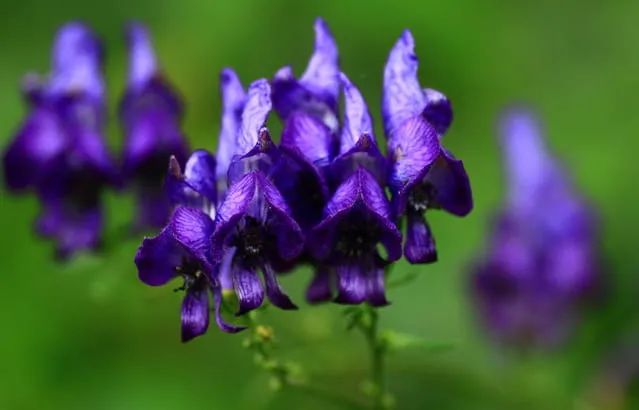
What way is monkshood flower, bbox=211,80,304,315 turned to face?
toward the camera

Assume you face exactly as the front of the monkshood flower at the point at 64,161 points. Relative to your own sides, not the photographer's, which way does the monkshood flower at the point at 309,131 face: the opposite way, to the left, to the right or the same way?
the same way

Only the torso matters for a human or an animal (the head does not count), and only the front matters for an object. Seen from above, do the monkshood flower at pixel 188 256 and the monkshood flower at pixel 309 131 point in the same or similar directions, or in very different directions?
same or similar directions

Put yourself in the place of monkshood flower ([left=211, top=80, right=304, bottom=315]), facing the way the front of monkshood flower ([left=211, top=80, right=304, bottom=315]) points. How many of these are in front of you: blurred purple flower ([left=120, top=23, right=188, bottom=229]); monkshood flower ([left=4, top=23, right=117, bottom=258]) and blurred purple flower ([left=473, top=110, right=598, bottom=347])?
0

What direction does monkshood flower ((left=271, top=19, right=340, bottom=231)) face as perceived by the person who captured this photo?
facing the viewer and to the left of the viewer

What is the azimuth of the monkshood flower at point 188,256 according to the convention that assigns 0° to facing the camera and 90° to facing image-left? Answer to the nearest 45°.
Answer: approximately 45°

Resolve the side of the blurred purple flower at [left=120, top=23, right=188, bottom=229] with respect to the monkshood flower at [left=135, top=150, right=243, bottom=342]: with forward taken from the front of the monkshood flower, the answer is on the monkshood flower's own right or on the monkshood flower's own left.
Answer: on the monkshood flower's own right

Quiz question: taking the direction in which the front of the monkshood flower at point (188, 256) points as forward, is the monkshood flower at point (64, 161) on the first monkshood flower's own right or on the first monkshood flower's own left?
on the first monkshood flower's own right

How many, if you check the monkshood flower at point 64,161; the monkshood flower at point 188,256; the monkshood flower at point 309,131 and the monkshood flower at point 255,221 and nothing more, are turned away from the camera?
0

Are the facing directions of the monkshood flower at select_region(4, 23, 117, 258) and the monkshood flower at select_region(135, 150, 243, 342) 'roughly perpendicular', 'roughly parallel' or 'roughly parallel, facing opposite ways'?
roughly parallel

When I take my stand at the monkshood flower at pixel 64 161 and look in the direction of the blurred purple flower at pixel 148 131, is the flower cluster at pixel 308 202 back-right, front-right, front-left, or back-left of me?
front-right

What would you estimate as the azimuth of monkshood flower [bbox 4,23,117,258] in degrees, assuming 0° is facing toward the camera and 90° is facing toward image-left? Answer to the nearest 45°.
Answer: approximately 45°
